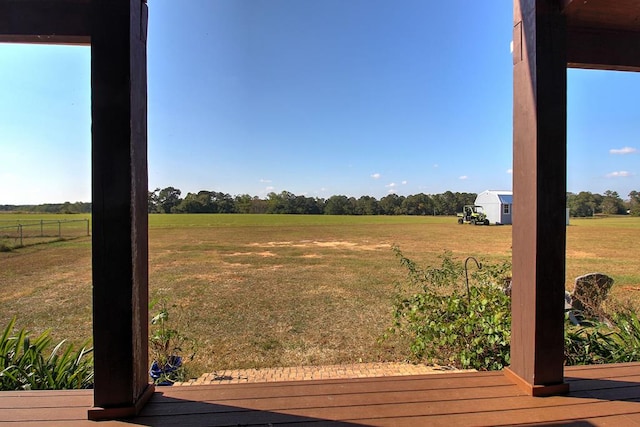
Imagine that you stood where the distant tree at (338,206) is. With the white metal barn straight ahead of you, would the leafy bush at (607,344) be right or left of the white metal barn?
right
